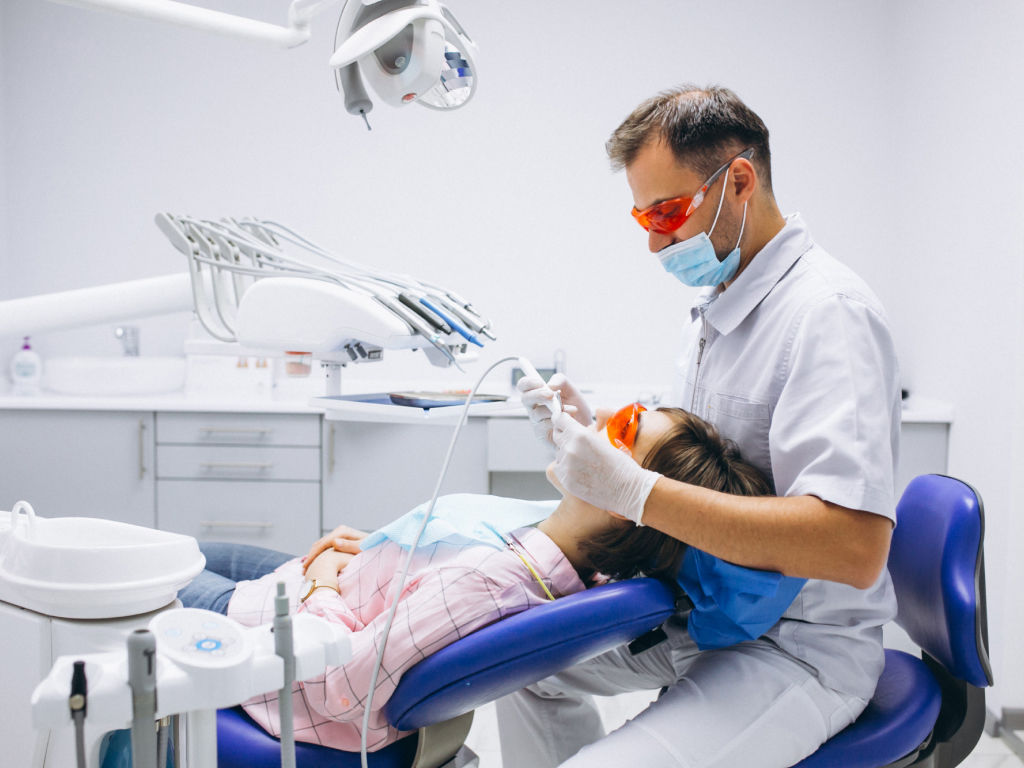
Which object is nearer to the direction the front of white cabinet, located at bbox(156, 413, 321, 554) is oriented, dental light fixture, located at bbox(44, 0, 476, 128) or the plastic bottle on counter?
the dental light fixture

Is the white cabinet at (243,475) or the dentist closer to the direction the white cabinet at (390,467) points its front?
the dentist

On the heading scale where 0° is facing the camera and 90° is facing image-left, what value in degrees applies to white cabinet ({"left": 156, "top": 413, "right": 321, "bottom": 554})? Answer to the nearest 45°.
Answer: approximately 0°

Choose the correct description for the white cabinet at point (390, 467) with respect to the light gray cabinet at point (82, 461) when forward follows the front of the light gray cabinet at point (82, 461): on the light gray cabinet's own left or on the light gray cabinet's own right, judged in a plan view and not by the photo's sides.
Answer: on the light gray cabinet's own left

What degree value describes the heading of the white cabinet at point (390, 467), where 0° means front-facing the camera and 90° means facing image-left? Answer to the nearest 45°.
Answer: approximately 0°

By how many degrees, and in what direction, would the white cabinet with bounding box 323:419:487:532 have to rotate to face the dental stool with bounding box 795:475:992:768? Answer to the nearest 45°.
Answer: approximately 45° to its left

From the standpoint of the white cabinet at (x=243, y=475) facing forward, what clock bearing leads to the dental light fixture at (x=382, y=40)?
The dental light fixture is roughly at 12 o'clock from the white cabinet.

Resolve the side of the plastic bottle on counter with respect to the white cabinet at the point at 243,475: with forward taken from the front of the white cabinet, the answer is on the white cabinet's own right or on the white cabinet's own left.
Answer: on the white cabinet's own right

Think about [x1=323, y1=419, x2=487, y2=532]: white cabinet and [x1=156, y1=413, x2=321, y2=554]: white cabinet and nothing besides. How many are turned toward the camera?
2

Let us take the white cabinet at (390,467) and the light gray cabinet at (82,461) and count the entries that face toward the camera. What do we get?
2

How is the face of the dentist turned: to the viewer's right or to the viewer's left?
to the viewer's left

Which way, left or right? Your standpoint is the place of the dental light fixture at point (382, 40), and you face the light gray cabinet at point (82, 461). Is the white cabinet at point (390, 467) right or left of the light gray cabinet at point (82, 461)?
right

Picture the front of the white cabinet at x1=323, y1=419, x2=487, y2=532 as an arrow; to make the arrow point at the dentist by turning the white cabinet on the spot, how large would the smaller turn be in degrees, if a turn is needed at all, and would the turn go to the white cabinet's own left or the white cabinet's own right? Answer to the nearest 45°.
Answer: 0° — it already faces them
